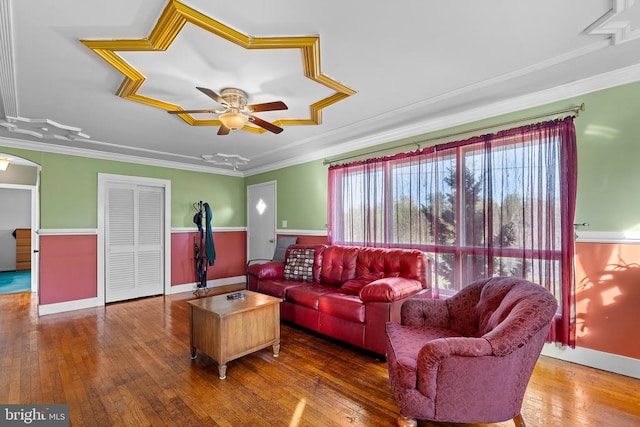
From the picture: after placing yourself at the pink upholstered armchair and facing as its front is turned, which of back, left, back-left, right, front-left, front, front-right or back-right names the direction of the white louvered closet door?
front-right

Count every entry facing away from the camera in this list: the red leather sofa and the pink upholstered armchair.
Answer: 0

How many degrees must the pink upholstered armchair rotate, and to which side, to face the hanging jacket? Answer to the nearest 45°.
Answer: approximately 90° to its right

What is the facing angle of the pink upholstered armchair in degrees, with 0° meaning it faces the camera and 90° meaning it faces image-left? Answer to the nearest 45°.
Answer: approximately 45°

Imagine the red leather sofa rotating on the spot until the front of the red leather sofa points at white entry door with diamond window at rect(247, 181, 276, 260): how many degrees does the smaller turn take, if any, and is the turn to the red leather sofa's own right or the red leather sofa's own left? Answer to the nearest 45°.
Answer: approximately 90° to the red leather sofa's own right

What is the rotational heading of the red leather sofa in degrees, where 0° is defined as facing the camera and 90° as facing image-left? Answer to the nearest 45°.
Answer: approximately 45°

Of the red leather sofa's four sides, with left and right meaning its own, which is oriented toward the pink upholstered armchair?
left

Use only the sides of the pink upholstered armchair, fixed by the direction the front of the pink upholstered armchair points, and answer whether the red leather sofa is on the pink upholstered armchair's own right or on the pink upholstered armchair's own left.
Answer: on the pink upholstered armchair's own right

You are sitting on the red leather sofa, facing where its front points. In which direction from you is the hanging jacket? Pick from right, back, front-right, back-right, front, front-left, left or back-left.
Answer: right
